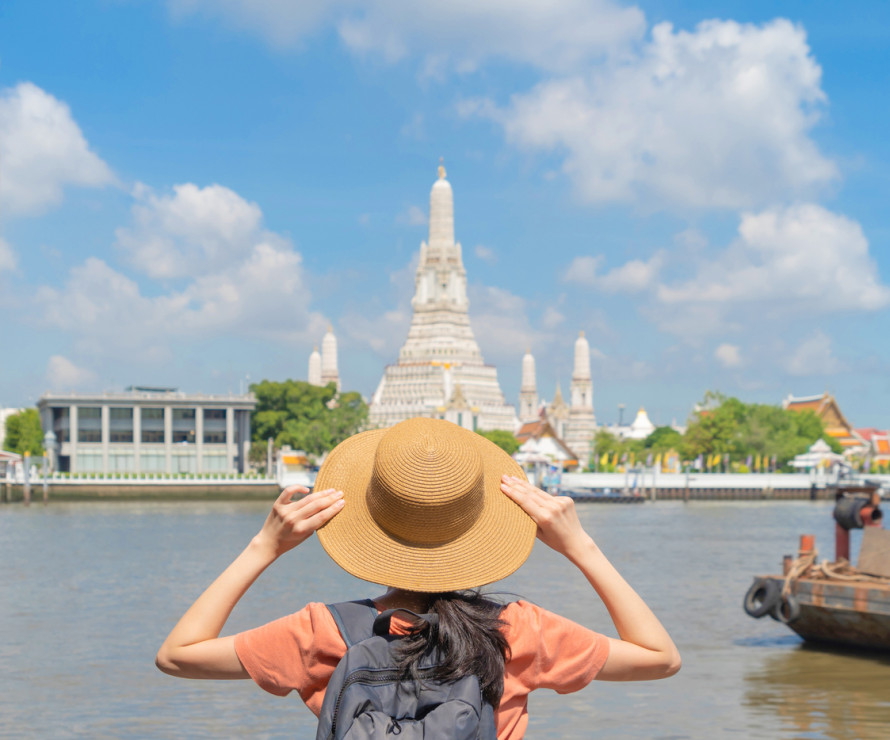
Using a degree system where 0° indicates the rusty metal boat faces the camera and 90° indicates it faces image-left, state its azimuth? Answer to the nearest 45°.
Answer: approximately 90°
